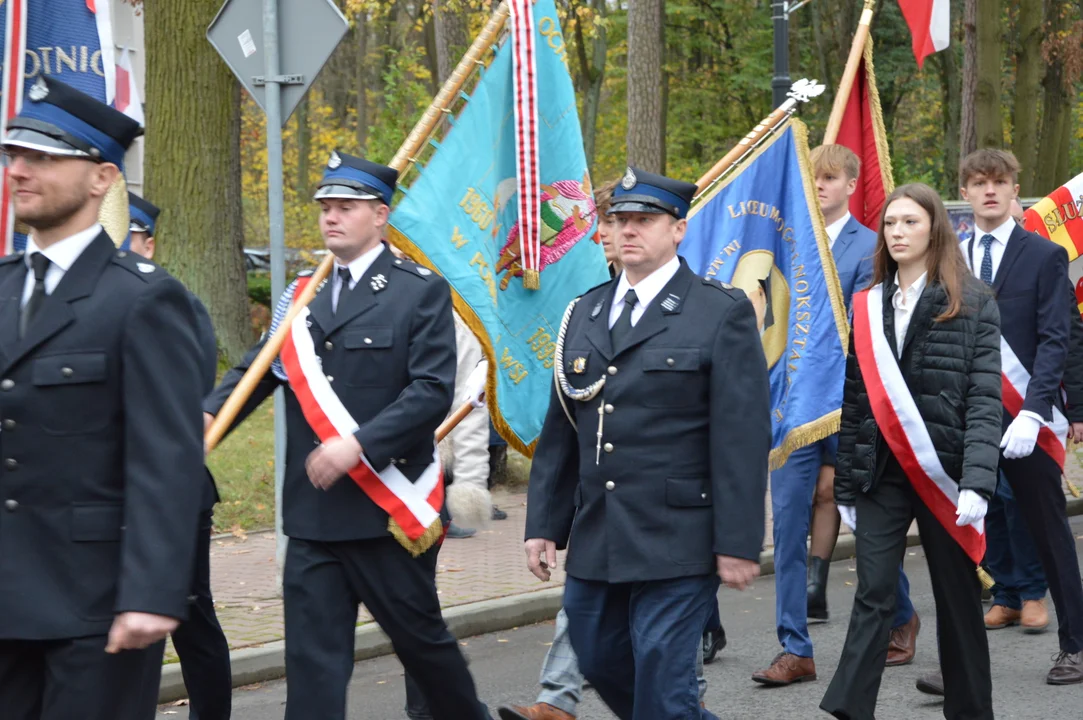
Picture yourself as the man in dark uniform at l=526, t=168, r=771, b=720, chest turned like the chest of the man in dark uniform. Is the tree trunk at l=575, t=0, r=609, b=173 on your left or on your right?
on your right

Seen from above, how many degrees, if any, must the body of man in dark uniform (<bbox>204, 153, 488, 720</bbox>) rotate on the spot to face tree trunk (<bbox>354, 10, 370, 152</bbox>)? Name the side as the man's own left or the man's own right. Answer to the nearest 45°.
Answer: approximately 135° to the man's own right

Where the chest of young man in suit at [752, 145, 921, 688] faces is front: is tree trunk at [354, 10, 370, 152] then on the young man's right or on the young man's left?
on the young man's right

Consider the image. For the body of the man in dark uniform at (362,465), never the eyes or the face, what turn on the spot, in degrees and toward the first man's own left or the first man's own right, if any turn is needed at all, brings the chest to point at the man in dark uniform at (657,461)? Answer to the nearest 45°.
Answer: approximately 90° to the first man's own left

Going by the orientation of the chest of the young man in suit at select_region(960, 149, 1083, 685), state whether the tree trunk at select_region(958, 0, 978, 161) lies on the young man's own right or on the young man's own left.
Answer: on the young man's own right

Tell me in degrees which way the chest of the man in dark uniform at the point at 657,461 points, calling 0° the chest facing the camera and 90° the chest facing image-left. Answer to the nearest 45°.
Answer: approximately 45°

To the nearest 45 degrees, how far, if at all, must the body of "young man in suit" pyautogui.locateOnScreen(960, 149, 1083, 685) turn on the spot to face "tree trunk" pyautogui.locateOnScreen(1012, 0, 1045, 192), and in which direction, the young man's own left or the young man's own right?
approximately 135° to the young man's own right

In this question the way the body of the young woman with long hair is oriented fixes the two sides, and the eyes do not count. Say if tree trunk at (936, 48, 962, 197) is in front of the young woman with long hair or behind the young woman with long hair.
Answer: behind

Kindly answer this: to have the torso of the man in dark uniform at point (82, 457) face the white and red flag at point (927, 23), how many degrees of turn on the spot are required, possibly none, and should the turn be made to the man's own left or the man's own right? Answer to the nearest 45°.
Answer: approximately 180°
